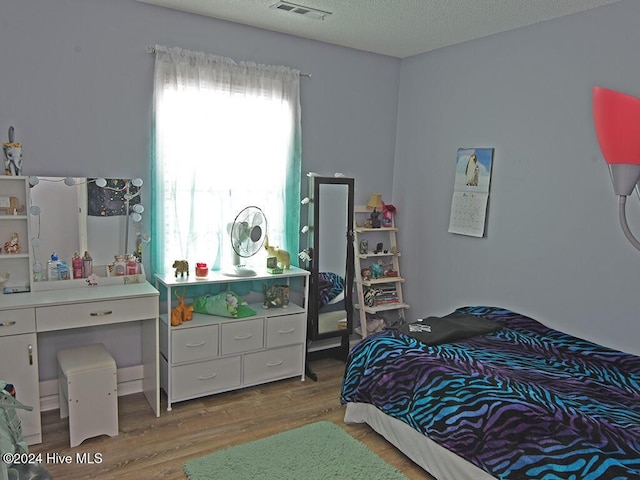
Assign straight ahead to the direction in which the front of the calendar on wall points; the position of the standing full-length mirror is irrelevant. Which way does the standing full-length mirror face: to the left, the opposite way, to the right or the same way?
to the left

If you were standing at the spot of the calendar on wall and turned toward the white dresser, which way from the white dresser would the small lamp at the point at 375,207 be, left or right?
right

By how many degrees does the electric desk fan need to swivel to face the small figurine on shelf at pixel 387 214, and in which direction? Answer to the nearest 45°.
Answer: approximately 90° to its left

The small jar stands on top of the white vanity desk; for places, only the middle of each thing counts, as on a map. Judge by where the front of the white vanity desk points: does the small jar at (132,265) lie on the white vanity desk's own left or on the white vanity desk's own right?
on the white vanity desk's own left

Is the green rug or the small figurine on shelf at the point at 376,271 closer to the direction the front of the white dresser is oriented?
the green rug

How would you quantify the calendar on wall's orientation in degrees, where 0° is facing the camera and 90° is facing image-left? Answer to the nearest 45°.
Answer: approximately 45°

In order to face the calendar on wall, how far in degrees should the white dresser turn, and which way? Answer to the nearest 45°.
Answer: approximately 45° to its left

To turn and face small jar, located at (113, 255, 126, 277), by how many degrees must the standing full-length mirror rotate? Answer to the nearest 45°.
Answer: approximately 90° to its right

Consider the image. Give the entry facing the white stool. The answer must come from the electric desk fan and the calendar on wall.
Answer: the calendar on wall

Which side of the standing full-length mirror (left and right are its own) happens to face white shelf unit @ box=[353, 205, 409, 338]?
left

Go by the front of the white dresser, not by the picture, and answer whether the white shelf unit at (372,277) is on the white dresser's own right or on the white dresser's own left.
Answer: on the white dresser's own left

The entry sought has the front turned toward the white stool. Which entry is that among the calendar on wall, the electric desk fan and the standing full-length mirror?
the calendar on wall

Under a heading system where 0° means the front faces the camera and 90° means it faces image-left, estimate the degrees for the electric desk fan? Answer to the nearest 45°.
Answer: approximately 315°

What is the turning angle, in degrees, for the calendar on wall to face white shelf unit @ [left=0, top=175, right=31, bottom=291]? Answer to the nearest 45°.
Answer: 0° — it already faces it

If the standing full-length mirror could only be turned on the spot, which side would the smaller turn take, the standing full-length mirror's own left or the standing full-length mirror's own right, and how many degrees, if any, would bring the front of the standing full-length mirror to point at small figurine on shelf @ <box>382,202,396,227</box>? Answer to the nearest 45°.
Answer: approximately 90° to the standing full-length mirror's own left

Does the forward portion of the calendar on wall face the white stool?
yes

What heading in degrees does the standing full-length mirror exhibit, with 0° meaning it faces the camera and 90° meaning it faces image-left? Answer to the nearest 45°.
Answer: approximately 315°
